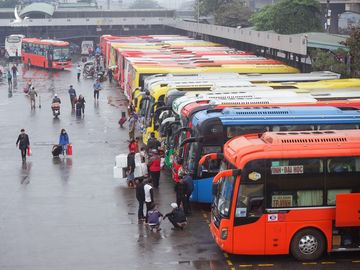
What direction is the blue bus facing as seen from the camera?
to the viewer's left

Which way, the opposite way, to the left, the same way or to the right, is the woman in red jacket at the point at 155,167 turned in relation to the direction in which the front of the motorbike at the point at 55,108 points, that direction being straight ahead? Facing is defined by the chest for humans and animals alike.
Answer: the opposite way

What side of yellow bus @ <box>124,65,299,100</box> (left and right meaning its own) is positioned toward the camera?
left

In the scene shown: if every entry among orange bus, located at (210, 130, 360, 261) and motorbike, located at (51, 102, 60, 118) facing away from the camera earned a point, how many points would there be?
0

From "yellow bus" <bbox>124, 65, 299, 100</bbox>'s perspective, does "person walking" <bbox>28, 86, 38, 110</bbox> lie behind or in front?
in front

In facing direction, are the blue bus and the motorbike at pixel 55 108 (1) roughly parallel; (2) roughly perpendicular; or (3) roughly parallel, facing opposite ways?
roughly perpendicular

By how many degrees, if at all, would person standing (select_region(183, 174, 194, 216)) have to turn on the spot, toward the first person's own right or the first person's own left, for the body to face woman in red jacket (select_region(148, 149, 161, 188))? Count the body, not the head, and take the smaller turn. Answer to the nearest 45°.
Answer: approximately 90° to the first person's own right

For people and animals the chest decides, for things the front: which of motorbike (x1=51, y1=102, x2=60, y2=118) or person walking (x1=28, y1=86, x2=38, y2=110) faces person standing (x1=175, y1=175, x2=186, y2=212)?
the motorbike

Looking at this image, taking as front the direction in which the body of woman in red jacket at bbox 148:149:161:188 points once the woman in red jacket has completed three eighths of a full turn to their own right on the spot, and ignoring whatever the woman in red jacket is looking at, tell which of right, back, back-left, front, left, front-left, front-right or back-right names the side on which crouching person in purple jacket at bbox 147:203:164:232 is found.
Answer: front-right
